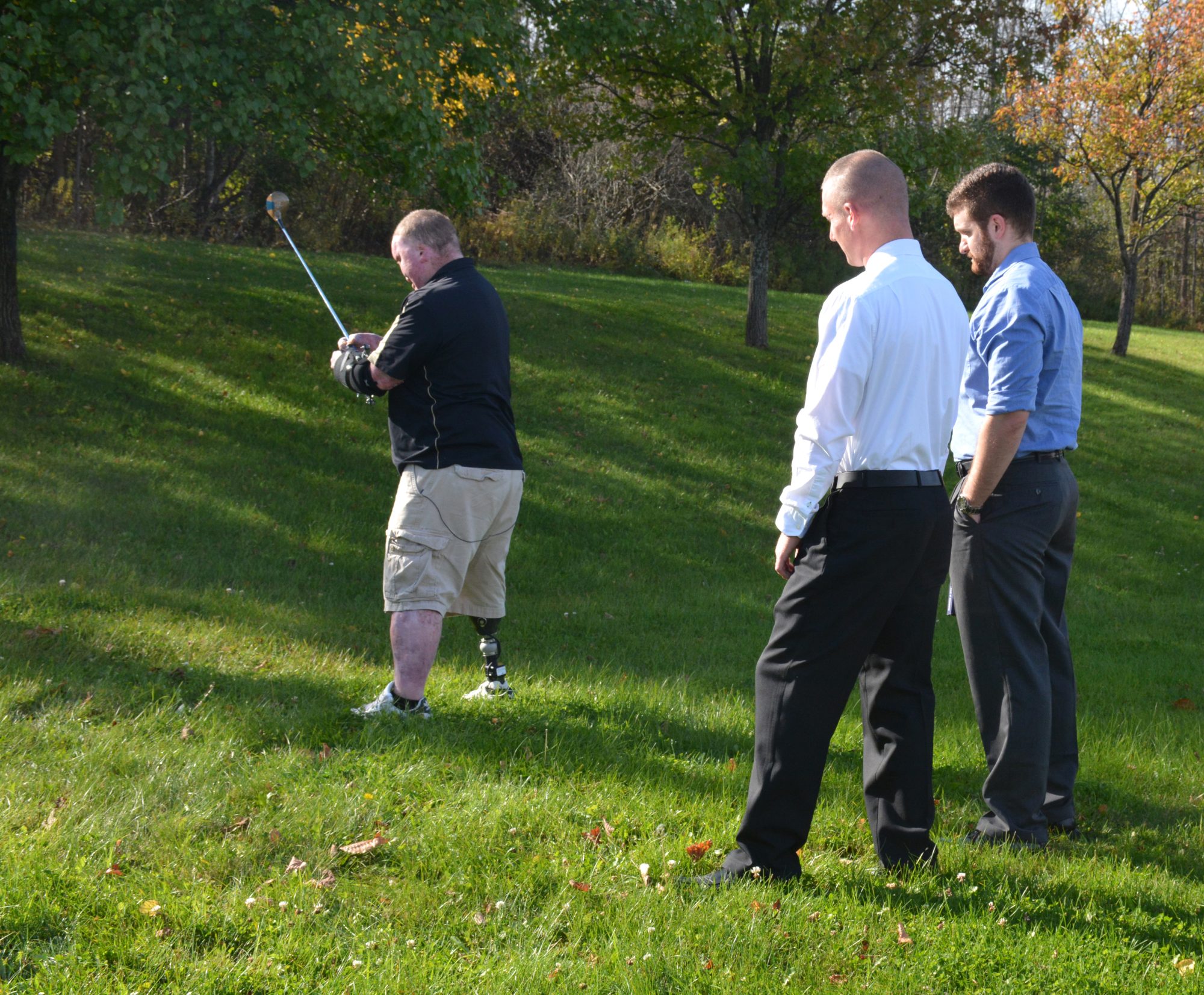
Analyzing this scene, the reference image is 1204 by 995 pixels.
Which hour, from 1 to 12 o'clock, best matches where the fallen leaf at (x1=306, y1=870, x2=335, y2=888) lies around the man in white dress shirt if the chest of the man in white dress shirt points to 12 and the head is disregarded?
The fallen leaf is roughly at 10 o'clock from the man in white dress shirt.

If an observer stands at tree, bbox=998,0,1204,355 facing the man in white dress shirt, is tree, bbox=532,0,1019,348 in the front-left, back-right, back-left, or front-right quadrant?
front-right

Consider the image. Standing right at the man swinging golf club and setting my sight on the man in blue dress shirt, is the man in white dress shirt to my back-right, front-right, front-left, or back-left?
front-right

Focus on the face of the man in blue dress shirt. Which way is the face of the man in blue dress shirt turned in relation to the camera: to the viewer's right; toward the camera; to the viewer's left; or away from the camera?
to the viewer's left

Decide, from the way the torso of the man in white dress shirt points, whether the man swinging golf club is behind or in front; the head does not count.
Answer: in front

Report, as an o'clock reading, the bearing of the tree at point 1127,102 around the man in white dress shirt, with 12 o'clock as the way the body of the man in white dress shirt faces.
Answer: The tree is roughly at 2 o'clock from the man in white dress shirt.

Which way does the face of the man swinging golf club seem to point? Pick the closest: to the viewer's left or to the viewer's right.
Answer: to the viewer's left

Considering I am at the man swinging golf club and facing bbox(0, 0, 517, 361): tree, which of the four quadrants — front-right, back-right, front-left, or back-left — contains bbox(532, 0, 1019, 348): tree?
front-right

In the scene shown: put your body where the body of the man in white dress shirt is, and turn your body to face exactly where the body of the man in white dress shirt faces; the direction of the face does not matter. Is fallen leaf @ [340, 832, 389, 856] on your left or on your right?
on your left

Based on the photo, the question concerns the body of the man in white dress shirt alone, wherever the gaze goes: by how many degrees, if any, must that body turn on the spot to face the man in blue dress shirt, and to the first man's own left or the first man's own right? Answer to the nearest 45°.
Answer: approximately 90° to the first man's own right

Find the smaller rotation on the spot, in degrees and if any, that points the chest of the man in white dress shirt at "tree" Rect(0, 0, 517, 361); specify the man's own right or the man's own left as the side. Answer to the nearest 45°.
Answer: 0° — they already face it
